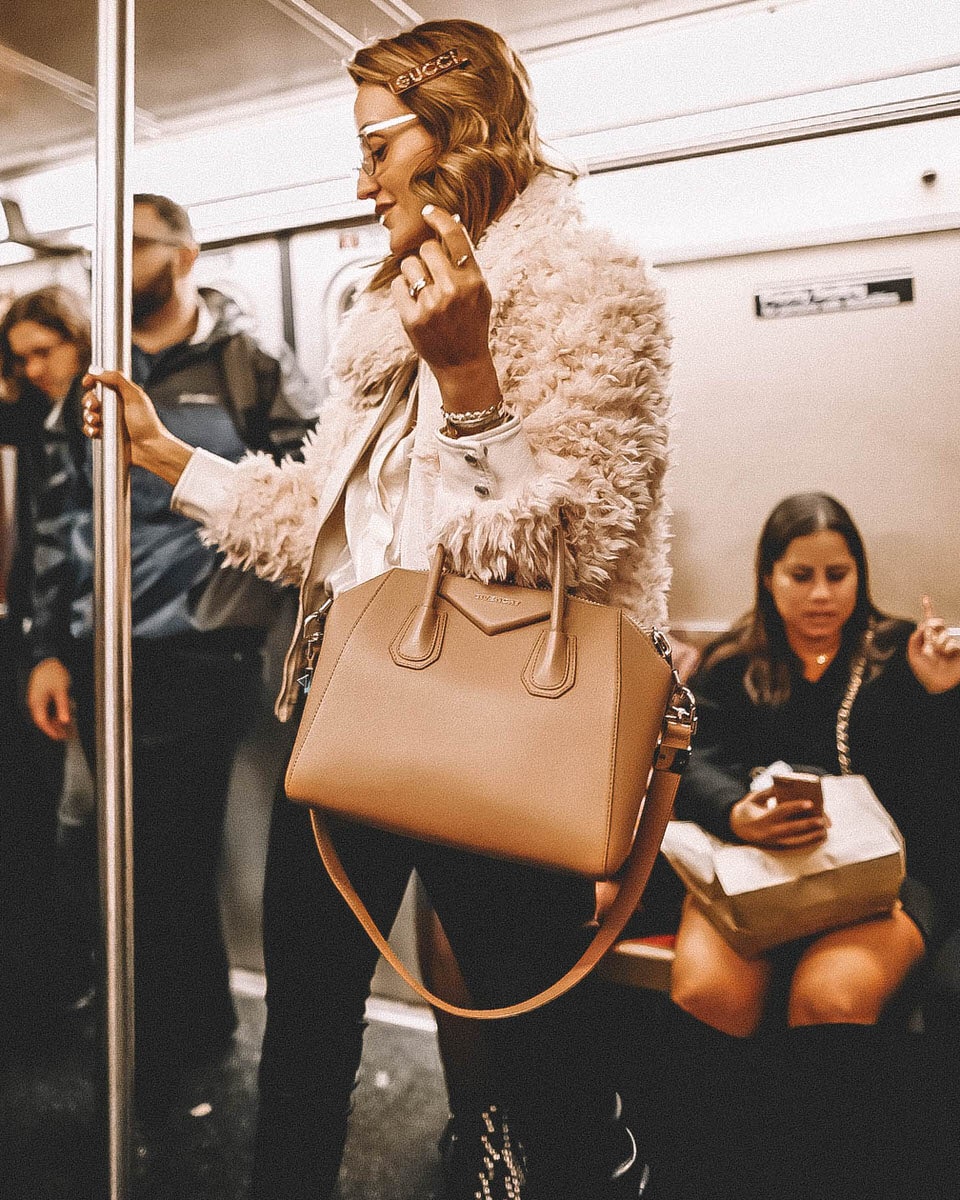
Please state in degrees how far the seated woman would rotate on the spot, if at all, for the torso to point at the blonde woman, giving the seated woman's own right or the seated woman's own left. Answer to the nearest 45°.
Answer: approximately 45° to the seated woman's own right

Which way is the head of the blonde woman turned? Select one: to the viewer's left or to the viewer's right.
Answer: to the viewer's left

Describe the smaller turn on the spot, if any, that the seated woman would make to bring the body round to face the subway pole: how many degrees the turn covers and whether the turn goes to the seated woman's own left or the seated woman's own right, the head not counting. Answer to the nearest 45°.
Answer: approximately 45° to the seated woman's own right

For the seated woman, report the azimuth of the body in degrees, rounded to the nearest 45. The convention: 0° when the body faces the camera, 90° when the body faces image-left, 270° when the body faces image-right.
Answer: approximately 0°
